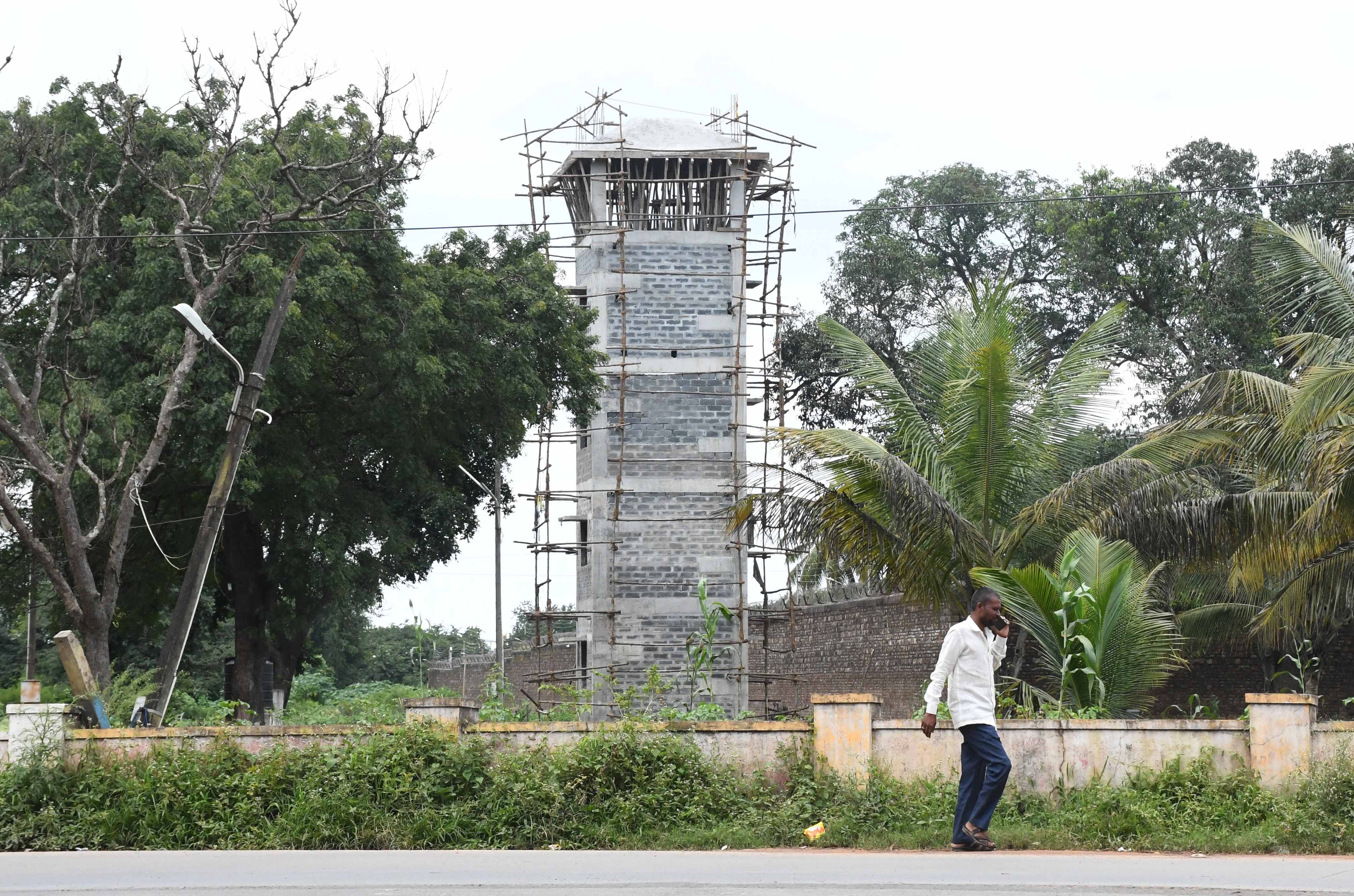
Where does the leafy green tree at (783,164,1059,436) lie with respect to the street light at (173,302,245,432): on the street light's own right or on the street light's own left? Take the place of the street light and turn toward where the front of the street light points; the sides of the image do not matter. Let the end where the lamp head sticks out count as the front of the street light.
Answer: on the street light's own right

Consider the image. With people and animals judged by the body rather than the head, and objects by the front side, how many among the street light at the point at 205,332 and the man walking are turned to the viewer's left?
1

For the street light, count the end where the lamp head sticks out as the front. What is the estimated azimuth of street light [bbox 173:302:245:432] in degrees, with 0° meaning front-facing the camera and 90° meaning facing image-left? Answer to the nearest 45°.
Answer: approximately 90°

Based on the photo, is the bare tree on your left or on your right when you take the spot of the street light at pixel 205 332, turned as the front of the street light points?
on your right
